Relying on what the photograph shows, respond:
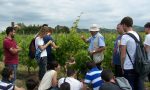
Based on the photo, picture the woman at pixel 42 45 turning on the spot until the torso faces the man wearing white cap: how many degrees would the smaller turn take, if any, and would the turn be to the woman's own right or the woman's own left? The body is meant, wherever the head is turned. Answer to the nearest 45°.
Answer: approximately 45° to the woman's own right

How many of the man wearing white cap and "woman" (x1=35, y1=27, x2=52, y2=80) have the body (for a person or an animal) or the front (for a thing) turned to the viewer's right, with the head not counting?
1

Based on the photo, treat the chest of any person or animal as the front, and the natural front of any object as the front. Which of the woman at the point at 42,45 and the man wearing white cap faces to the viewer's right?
the woman

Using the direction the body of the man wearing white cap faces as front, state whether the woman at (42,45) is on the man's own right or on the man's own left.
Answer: on the man's own right

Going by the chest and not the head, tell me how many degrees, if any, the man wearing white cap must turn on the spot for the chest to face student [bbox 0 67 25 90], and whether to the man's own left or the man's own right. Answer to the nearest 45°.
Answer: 0° — they already face them

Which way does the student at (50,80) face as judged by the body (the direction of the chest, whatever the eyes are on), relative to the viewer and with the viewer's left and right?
facing away from the viewer and to the right of the viewer

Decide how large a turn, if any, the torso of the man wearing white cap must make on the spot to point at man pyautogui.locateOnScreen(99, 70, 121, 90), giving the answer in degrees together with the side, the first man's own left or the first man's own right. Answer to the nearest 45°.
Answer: approximately 45° to the first man's own left

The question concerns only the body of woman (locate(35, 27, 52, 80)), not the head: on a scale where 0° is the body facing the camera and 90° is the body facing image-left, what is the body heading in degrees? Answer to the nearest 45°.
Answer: approximately 270°

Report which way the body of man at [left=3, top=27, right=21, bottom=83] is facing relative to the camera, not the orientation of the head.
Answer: to the viewer's right
